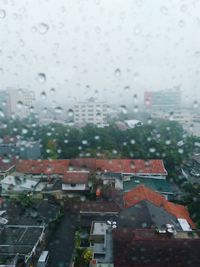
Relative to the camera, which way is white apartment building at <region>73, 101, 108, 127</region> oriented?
toward the camera

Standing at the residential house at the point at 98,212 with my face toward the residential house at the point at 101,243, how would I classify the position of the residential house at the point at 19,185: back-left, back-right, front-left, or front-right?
back-right

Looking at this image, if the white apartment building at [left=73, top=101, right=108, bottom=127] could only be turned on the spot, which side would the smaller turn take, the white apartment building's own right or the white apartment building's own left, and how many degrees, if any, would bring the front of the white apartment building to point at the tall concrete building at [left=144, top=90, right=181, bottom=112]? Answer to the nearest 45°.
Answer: approximately 90° to the white apartment building's own left
